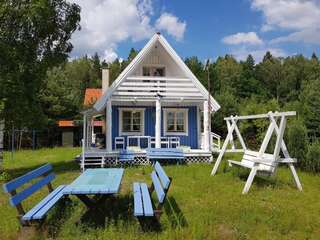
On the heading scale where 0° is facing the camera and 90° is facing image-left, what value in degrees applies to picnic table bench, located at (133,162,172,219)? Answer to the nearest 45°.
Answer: approximately 90°

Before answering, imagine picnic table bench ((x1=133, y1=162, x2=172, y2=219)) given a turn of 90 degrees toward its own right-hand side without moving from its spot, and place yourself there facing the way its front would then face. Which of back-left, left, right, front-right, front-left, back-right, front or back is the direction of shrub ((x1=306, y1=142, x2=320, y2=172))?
front-right

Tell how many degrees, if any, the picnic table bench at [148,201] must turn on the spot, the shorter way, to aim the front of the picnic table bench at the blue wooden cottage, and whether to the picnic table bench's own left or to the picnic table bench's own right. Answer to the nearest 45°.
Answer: approximately 90° to the picnic table bench's own right

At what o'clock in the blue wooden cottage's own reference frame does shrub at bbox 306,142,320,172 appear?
The shrub is roughly at 10 o'clock from the blue wooden cottage.

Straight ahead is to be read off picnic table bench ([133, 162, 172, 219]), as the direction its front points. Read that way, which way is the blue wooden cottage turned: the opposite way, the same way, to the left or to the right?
to the left

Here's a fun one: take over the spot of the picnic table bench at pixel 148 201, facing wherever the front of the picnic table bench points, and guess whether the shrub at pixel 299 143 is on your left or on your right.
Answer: on your right

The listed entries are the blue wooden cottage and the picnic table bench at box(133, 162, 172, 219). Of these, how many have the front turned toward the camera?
1

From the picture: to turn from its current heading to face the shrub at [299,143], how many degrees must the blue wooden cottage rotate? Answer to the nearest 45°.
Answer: approximately 45° to its left

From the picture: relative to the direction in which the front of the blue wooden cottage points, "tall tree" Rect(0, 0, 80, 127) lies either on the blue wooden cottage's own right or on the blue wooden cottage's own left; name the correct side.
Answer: on the blue wooden cottage's own right

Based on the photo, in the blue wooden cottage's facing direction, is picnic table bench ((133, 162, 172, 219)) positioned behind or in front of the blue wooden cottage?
in front

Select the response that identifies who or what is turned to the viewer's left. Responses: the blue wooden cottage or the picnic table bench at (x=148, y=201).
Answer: the picnic table bench
